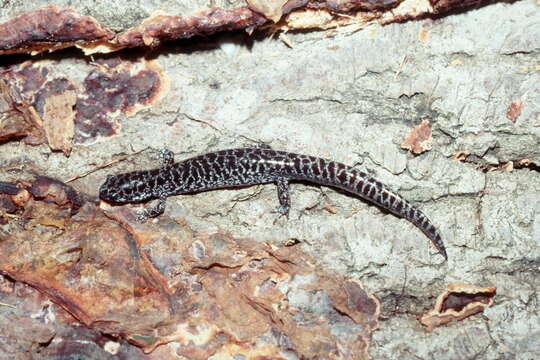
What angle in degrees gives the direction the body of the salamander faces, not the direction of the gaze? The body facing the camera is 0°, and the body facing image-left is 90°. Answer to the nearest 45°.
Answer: approximately 90°
